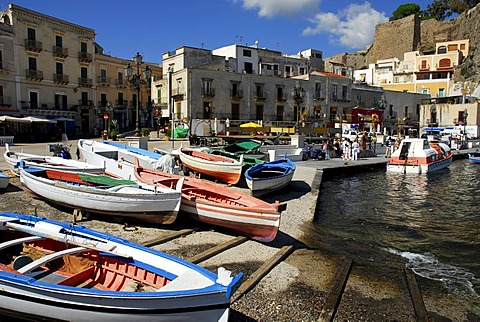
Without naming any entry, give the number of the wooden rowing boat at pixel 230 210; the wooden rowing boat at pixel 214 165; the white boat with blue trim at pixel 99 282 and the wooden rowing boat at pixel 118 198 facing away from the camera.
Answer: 0

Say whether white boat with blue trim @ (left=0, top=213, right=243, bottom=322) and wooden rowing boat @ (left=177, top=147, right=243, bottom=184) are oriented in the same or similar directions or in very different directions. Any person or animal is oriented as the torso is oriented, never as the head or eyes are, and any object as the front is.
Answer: same or similar directions

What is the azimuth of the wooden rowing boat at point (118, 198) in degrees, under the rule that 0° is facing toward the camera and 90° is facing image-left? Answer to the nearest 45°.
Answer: approximately 315°

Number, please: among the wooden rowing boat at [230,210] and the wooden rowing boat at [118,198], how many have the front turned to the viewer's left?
0

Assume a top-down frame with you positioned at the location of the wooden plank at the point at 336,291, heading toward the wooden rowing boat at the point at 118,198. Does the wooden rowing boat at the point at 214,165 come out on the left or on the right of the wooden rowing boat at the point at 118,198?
right

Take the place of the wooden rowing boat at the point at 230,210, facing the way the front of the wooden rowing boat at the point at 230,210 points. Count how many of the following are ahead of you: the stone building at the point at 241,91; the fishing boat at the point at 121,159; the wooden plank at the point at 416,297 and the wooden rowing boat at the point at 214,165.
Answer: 1

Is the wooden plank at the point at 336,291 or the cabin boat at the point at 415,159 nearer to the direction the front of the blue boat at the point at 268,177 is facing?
the cabin boat

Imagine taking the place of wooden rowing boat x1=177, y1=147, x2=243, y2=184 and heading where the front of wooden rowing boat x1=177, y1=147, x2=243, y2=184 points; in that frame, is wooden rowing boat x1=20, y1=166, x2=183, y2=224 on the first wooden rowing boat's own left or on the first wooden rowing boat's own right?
on the first wooden rowing boat's own right

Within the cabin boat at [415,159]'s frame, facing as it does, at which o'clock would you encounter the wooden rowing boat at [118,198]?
The wooden rowing boat is roughly at 5 o'clock from the cabin boat.

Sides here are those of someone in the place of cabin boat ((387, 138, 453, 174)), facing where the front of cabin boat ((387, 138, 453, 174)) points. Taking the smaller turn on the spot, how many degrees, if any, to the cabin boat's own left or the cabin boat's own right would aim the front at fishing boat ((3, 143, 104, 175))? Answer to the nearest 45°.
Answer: approximately 180°

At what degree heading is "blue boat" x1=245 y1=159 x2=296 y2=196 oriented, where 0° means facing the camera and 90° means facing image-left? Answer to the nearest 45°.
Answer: approximately 225°

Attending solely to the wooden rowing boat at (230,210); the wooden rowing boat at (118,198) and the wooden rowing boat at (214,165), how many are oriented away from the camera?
0
